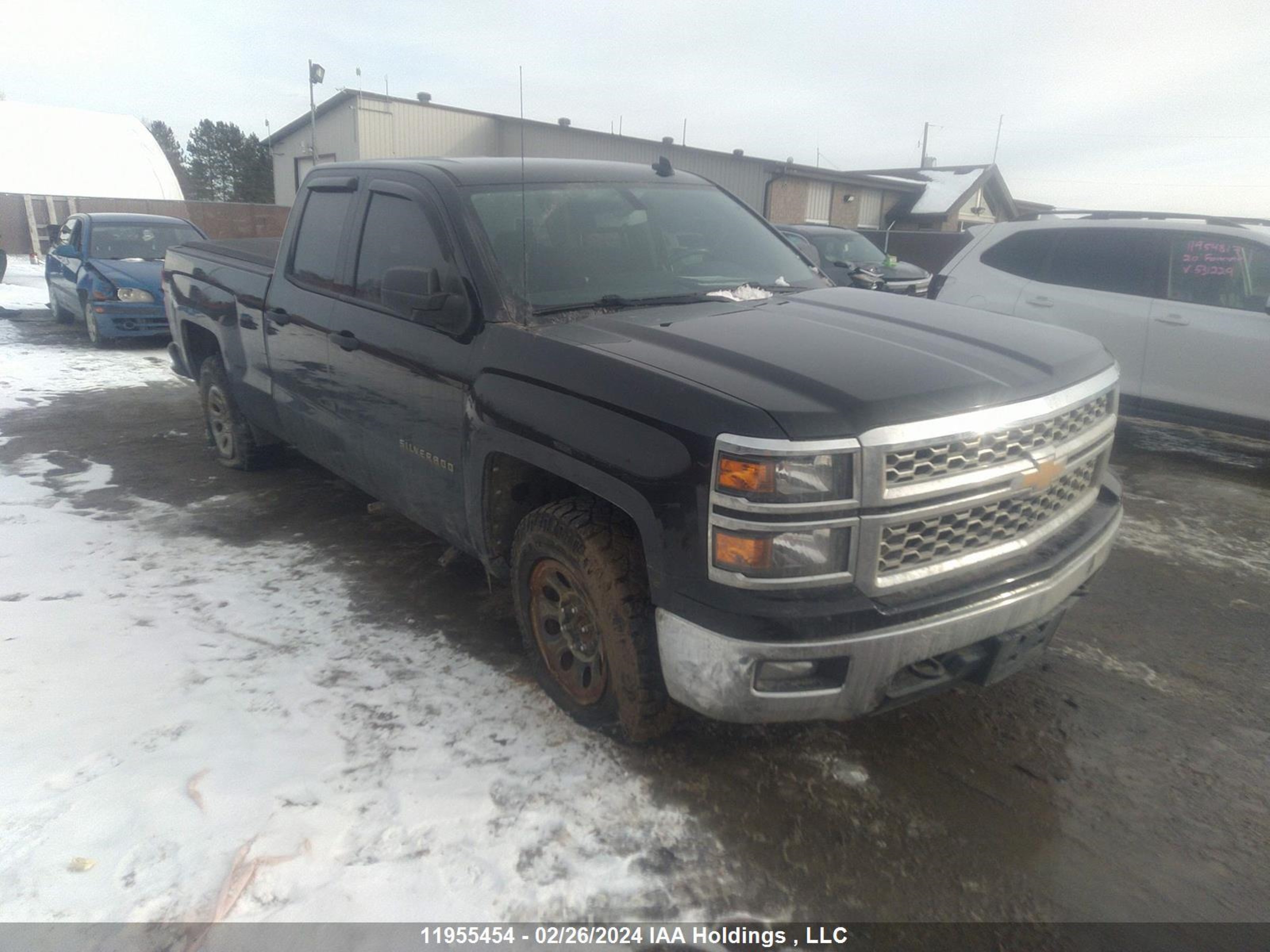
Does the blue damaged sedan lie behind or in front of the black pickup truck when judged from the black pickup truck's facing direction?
behind

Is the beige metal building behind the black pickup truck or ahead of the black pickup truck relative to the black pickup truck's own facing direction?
behind

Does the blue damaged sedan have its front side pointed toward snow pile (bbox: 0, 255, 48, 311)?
no

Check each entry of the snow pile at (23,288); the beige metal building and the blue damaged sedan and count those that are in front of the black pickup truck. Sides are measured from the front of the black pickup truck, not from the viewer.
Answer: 0

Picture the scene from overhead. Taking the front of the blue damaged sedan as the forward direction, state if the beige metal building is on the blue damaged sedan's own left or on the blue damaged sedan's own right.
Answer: on the blue damaged sedan's own left

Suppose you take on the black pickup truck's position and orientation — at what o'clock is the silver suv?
The silver suv is roughly at 9 o'clock from the black pickup truck.

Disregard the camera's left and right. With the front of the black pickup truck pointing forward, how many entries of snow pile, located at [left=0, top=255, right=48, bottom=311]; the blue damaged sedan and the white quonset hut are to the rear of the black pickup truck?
3

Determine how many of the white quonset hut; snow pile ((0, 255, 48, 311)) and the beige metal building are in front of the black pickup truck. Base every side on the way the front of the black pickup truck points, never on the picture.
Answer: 0

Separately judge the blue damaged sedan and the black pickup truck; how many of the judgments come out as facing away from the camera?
0

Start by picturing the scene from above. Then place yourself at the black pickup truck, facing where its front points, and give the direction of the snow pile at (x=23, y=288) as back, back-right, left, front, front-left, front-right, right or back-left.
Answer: back

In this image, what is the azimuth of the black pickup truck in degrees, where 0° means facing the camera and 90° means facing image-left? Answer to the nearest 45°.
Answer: approximately 315°

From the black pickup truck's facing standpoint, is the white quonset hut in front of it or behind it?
behind

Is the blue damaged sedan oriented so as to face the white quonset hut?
no
